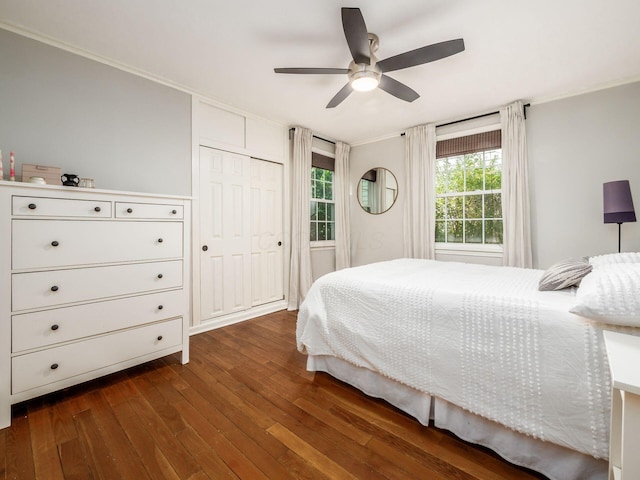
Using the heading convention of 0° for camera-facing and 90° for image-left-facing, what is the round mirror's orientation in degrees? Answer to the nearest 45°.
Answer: approximately 45°

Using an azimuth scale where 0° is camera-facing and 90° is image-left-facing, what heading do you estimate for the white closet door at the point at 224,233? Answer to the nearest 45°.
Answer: approximately 315°

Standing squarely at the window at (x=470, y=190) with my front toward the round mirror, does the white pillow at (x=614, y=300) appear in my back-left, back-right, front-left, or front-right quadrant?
back-left

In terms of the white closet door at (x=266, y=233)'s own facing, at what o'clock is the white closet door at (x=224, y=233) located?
the white closet door at (x=224, y=233) is roughly at 3 o'clock from the white closet door at (x=266, y=233).

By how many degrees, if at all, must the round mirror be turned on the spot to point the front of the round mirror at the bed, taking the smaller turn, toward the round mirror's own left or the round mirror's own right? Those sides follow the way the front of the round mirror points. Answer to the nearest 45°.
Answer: approximately 45° to the round mirror's own left

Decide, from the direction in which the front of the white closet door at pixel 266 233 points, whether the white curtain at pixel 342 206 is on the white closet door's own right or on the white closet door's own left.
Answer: on the white closet door's own left
